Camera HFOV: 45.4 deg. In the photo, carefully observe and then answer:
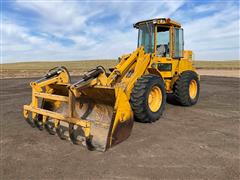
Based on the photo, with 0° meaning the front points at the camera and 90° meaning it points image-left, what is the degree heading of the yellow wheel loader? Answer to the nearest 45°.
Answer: approximately 45°
